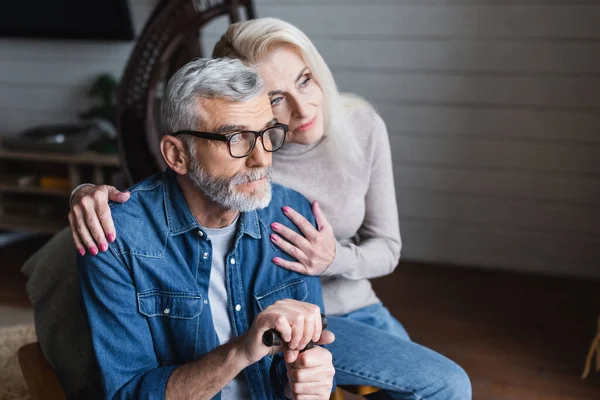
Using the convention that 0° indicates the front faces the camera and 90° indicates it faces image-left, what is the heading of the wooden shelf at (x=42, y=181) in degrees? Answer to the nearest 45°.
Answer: approximately 0°

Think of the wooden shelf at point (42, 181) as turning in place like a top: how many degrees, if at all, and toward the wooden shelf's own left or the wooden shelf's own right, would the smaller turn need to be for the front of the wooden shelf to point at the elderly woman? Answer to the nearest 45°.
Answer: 0° — it already faces them

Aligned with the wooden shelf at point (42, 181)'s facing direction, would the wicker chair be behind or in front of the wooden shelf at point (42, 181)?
in front

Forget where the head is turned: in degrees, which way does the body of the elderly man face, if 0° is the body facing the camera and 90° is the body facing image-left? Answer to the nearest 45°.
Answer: approximately 315°

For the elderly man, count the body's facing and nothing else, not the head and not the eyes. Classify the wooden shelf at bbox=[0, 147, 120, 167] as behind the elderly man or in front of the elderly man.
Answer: behind

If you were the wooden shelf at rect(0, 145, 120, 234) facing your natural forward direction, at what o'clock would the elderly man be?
The elderly man is roughly at 12 o'clock from the wooden shelf.

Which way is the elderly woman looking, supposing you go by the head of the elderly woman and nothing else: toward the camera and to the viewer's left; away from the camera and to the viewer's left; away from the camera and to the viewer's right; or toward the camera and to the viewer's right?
toward the camera and to the viewer's right

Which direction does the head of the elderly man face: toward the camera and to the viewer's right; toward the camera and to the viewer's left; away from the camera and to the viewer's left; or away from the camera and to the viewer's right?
toward the camera and to the viewer's right

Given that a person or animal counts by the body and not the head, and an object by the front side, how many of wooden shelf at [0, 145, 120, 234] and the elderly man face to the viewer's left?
0
